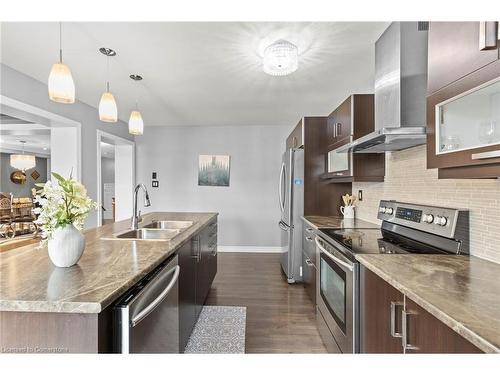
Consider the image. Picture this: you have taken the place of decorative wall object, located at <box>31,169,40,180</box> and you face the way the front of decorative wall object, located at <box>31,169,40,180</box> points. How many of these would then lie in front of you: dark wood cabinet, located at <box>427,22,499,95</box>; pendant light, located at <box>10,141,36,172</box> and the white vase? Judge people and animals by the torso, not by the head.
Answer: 3

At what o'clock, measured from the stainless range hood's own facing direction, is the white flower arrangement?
The white flower arrangement is roughly at 12 o'clock from the stainless range hood.

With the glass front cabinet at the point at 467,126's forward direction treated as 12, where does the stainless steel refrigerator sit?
The stainless steel refrigerator is roughly at 3 o'clock from the glass front cabinet.

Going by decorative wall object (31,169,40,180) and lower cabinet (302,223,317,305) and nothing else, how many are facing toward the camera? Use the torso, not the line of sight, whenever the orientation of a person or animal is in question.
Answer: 1

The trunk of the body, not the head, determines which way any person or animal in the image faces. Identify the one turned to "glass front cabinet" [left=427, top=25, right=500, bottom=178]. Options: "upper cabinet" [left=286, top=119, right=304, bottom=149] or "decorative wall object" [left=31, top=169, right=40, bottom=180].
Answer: the decorative wall object

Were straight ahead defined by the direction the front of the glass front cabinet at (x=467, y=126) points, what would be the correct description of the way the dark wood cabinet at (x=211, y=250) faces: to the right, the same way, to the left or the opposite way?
the opposite way

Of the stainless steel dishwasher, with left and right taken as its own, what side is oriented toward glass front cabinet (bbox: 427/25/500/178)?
front

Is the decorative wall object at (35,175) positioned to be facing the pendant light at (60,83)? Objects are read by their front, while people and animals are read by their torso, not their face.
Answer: yes

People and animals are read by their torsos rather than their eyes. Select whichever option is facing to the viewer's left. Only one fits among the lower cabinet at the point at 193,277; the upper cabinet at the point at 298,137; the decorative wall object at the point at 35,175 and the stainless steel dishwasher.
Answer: the upper cabinet

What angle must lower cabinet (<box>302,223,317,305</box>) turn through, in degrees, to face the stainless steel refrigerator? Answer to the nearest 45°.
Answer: approximately 90° to its right

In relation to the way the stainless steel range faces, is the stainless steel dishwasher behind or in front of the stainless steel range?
in front

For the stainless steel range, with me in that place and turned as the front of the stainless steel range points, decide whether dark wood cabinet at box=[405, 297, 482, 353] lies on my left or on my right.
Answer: on my left

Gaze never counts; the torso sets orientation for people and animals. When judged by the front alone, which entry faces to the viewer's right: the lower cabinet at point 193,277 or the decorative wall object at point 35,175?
the lower cabinet

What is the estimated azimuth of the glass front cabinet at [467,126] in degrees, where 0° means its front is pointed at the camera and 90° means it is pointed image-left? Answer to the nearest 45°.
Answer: approximately 45°

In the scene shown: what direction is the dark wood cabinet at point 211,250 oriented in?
to the viewer's right

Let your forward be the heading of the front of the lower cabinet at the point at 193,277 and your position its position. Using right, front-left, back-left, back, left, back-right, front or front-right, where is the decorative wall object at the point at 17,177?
back-left

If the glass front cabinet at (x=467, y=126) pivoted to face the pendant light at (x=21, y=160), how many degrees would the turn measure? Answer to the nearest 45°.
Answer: approximately 45° to its right

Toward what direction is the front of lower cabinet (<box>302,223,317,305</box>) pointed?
to the viewer's left

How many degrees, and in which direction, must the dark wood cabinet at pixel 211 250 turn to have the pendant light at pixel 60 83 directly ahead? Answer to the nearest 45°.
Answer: approximately 135° to its right
